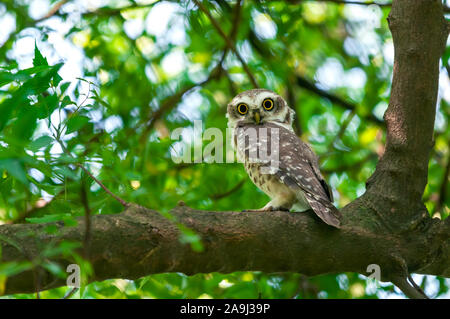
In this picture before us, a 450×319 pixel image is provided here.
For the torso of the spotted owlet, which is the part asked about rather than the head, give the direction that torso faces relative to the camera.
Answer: to the viewer's left

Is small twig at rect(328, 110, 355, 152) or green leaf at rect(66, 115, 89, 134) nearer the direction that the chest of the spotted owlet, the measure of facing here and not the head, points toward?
the green leaf

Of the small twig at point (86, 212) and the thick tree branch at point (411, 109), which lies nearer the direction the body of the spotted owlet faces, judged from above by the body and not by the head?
the small twig

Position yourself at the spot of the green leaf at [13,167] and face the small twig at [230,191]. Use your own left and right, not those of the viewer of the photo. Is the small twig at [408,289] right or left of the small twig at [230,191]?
right

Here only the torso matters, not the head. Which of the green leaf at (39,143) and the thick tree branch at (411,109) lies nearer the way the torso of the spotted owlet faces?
the green leaf

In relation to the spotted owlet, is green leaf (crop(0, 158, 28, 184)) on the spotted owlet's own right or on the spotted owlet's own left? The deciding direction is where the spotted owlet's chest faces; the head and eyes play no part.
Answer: on the spotted owlet's own left

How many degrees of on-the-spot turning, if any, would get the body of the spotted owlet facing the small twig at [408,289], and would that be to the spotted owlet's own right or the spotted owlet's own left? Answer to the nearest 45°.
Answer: approximately 135° to the spotted owlet's own left
